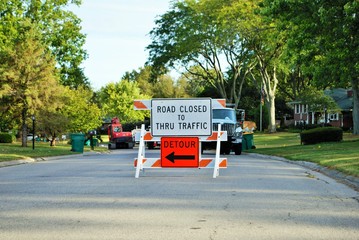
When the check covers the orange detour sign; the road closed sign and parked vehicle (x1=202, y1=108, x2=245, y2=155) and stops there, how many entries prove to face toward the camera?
3

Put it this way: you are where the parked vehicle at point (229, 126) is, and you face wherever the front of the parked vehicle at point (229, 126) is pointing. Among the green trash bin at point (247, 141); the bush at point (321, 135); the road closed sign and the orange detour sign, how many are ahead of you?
2

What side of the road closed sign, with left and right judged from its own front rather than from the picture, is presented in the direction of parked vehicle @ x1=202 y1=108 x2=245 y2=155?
back

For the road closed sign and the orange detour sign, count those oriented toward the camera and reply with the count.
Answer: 2

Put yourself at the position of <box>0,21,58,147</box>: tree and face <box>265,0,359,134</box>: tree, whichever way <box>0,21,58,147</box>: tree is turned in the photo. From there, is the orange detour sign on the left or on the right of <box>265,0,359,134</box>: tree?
right

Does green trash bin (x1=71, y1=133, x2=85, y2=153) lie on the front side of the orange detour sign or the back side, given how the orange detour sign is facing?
on the back side

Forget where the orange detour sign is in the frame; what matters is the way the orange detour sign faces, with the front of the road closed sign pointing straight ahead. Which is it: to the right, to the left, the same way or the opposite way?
the same way

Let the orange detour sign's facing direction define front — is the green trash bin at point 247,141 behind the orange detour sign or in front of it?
behind

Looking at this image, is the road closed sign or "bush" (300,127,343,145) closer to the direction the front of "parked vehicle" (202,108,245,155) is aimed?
the road closed sign

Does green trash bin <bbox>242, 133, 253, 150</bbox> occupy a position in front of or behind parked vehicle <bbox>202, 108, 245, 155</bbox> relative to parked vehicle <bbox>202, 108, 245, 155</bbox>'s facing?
behind

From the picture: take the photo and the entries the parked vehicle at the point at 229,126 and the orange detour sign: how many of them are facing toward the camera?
2

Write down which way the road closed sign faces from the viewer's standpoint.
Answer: facing the viewer

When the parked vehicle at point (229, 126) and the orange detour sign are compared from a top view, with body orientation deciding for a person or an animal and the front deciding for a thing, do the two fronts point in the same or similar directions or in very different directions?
same or similar directions

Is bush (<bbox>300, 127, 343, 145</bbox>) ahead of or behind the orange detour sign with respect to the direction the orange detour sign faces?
behind

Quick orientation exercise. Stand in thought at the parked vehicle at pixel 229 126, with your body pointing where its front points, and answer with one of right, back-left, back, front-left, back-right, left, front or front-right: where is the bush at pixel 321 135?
back-left

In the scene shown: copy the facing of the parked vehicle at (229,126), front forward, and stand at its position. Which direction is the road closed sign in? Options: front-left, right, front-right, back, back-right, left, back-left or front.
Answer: front

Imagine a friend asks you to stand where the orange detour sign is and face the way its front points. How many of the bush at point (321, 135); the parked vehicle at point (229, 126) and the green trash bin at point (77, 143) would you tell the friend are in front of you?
0
